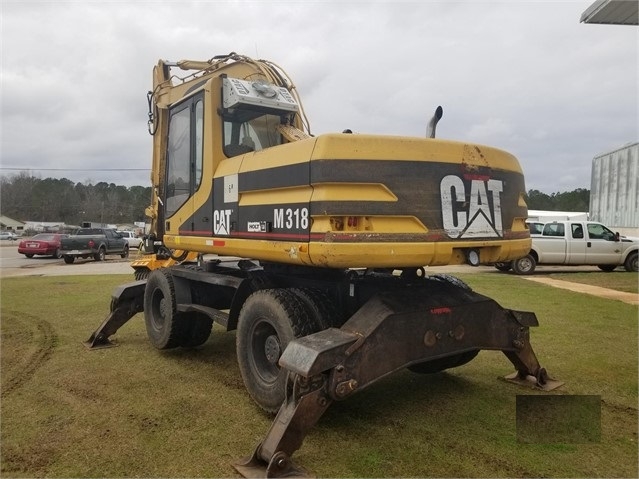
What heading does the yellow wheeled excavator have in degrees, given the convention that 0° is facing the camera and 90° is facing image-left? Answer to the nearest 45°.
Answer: approximately 135°

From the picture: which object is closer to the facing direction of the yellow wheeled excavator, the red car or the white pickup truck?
the red car

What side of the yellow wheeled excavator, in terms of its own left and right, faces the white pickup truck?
right

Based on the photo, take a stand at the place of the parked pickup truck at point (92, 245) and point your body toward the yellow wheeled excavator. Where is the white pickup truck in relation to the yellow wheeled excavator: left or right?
left

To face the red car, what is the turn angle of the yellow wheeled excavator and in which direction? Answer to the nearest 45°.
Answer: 0° — it already faces it
